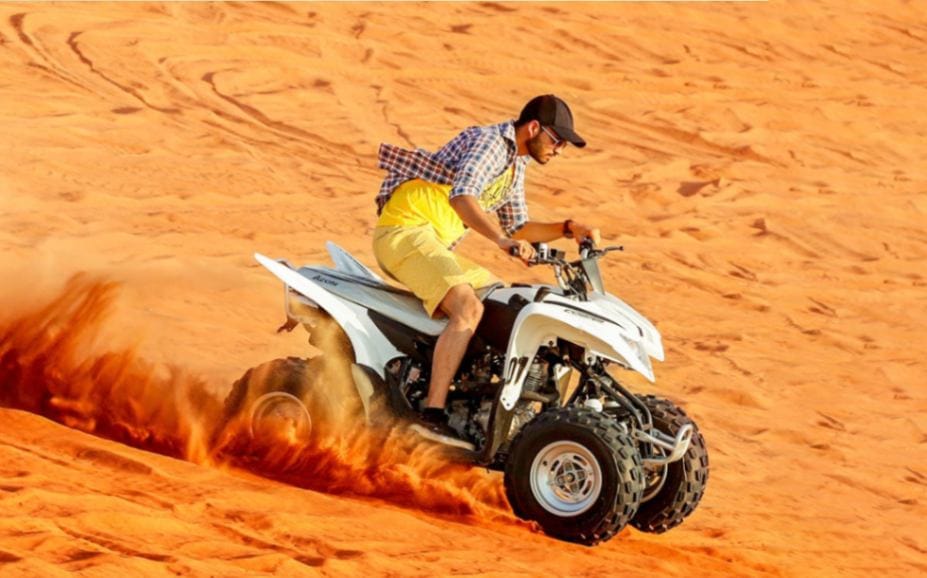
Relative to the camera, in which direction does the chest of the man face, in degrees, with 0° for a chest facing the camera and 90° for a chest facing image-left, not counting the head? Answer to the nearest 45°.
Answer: approximately 315°

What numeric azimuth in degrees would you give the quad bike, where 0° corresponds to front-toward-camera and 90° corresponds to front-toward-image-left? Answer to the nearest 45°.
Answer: approximately 315°
